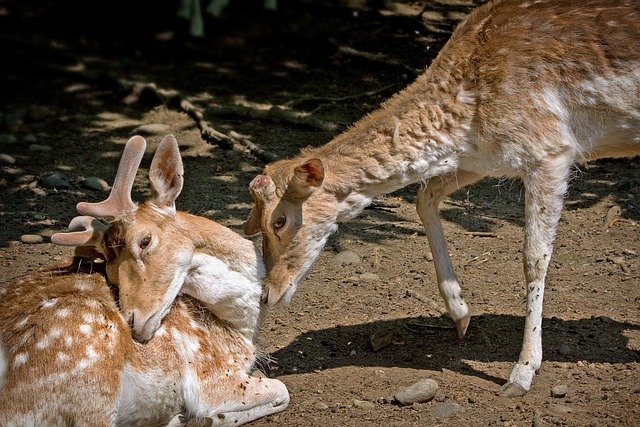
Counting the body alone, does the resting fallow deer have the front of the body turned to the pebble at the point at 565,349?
yes

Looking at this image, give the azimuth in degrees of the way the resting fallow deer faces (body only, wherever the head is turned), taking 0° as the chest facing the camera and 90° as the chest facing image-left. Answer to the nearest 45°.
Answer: approximately 270°

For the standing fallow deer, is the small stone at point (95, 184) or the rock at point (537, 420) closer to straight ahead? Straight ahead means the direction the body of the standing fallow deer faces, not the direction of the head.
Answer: the small stone

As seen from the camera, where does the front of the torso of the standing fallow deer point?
to the viewer's left

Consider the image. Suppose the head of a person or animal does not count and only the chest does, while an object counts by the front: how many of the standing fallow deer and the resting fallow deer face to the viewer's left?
1

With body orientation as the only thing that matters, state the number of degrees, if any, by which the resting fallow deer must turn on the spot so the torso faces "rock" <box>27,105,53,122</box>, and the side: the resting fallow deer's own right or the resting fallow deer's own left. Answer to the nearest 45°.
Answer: approximately 90° to the resting fallow deer's own left

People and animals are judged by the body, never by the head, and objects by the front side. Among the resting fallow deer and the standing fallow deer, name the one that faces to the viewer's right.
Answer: the resting fallow deer

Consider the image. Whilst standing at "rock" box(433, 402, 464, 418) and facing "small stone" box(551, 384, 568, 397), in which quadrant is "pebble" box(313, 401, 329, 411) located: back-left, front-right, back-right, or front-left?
back-left
